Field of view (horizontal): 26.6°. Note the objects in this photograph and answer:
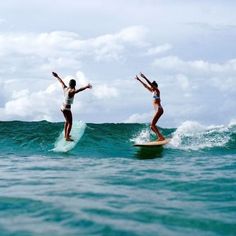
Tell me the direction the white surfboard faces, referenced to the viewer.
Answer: facing the viewer and to the left of the viewer

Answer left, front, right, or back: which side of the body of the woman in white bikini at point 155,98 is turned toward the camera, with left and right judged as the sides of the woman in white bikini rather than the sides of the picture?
left

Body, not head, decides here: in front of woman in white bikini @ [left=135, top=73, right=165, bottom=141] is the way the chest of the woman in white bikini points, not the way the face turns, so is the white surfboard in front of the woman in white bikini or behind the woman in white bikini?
in front

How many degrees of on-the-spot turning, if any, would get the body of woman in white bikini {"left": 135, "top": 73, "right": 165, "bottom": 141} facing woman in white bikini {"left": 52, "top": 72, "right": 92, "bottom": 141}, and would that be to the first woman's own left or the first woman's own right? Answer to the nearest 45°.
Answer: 0° — they already face them

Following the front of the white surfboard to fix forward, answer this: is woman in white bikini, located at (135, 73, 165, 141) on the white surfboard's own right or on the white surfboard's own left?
on the white surfboard's own left

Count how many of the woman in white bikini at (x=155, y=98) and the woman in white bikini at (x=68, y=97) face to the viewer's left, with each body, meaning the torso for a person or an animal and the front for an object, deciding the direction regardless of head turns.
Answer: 1
